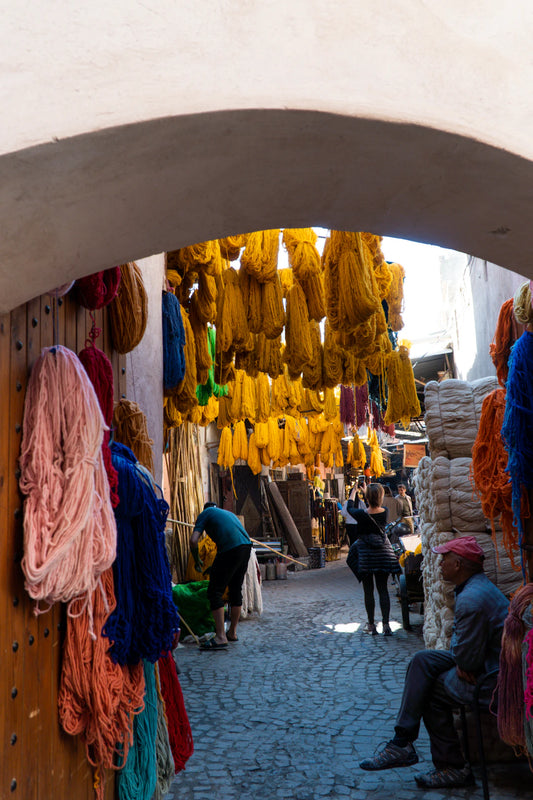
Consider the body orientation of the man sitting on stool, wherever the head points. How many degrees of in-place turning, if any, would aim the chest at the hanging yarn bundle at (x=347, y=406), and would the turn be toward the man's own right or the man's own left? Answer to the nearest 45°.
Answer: approximately 90° to the man's own right

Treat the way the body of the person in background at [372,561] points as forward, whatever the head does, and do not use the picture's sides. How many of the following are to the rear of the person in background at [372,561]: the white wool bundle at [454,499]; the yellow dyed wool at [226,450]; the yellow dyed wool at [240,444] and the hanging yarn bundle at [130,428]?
2

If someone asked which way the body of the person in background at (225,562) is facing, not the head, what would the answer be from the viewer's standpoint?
to the viewer's left

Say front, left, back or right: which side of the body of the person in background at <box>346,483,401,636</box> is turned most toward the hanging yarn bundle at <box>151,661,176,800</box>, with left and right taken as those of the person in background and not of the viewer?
back

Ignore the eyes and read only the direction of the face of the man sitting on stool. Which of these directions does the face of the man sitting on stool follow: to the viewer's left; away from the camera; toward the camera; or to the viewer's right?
to the viewer's left

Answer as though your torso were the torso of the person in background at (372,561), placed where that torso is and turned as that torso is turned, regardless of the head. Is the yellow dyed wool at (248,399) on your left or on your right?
on your left

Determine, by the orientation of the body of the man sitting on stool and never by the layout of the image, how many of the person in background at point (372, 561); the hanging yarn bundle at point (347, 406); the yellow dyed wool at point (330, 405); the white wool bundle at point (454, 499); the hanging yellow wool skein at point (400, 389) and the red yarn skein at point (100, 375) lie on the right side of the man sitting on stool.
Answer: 5

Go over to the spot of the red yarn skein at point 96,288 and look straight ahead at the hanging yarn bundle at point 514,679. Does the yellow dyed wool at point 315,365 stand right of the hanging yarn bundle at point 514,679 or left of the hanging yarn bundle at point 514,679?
left

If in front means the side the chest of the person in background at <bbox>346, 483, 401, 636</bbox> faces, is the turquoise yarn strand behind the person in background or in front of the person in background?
behind

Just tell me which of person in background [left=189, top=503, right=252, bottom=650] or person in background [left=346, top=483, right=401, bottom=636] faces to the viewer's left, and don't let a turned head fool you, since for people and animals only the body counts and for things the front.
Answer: person in background [left=189, top=503, right=252, bottom=650]

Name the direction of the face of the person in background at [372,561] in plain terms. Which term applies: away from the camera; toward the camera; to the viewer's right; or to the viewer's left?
away from the camera

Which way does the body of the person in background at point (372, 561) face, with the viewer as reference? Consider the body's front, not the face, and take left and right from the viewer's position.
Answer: facing away from the viewer

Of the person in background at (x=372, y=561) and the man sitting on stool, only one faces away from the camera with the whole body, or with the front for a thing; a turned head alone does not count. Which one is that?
the person in background

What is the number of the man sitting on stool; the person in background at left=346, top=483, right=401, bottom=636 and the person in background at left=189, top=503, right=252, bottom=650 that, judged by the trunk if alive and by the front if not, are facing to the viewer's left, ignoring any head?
2

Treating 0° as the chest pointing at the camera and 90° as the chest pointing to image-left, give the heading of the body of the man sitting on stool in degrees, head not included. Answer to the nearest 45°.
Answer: approximately 90°
